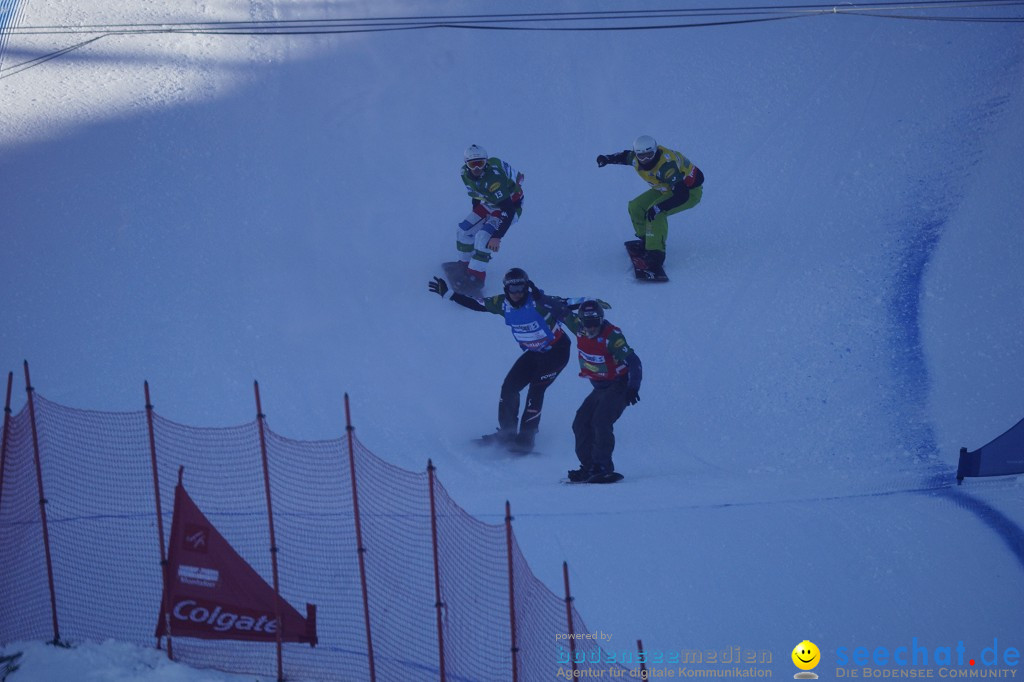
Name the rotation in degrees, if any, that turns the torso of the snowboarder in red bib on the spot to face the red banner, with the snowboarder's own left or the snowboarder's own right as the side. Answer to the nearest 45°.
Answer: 0° — they already face it

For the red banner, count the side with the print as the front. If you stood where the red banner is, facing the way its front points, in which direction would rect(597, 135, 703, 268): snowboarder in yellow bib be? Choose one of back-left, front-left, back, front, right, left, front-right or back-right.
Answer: back-left

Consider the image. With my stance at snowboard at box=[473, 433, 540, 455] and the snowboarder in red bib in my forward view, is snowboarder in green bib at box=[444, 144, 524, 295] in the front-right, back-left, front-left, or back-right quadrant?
back-left

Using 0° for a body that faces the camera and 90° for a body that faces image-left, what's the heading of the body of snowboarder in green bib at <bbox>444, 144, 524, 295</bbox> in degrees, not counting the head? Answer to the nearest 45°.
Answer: approximately 45°

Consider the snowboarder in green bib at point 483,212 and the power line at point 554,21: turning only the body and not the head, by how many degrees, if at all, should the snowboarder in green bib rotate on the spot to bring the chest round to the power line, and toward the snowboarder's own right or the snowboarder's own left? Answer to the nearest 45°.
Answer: approximately 135° to the snowboarder's own right

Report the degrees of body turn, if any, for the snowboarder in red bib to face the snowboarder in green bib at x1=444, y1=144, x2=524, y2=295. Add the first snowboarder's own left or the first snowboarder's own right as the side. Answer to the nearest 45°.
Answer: approximately 135° to the first snowboarder's own right

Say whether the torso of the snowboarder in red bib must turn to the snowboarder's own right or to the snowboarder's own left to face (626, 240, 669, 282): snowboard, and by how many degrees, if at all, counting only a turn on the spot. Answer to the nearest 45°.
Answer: approximately 135° to the snowboarder's own right

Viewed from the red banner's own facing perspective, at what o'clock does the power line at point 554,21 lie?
The power line is roughly at 7 o'clock from the red banner.

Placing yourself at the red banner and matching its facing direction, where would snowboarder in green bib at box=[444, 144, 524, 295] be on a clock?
The snowboarder in green bib is roughly at 7 o'clock from the red banner.

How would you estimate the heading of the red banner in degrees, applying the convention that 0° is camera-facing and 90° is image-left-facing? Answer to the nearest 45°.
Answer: approximately 0°
